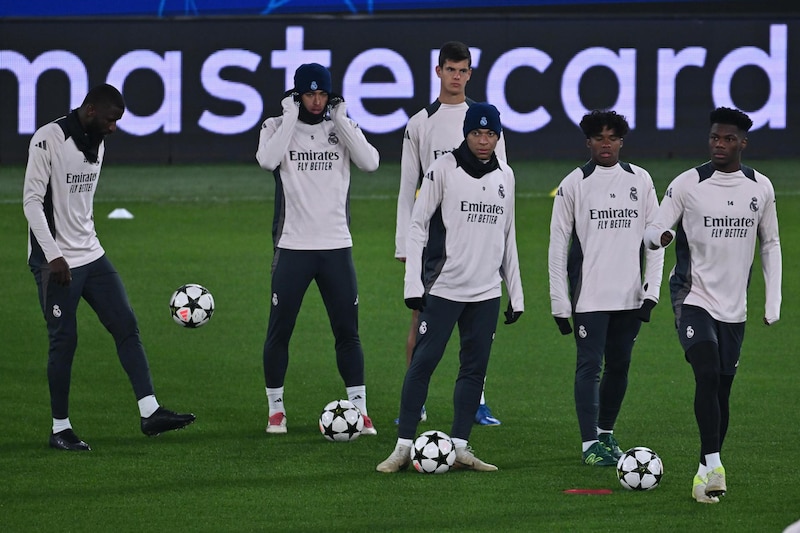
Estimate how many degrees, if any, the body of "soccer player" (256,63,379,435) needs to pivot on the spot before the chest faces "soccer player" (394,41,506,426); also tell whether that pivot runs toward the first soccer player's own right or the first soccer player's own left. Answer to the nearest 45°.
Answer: approximately 90° to the first soccer player's own left

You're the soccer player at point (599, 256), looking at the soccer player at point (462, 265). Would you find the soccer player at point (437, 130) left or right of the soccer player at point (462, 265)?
right

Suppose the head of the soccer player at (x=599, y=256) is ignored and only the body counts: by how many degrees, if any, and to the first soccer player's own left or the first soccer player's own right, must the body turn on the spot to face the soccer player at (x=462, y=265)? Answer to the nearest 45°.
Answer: approximately 90° to the first soccer player's own right

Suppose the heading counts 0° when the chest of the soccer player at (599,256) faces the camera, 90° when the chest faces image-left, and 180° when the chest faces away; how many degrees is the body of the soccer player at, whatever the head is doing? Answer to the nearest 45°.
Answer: approximately 0°

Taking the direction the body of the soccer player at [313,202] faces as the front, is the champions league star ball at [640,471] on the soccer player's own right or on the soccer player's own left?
on the soccer player's own left

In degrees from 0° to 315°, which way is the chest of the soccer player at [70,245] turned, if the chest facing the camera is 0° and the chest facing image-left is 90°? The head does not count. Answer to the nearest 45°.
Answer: approximately 315°

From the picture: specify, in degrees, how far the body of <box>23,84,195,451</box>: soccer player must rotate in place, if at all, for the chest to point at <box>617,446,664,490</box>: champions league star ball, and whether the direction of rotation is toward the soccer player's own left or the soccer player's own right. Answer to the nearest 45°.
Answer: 0° — they already face it

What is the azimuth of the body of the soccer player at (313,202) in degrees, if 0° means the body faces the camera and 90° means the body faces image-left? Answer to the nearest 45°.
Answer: approximately 0°
